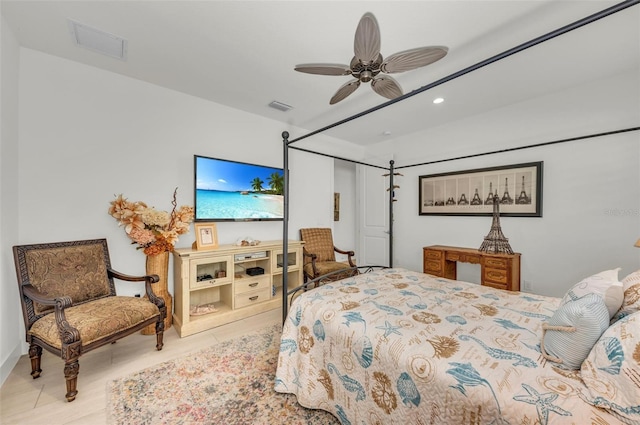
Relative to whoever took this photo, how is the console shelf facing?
facing the viewer and to the right of the viewer

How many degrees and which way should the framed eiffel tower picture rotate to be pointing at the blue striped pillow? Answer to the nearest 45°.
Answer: approximately 45° to its left

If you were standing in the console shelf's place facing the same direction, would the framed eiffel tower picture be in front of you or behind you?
in front

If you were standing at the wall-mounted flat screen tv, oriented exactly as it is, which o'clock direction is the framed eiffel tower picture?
The framed eiffel tower picture is roughly at 11 o'clock from the wall-mounted flat screen tv.

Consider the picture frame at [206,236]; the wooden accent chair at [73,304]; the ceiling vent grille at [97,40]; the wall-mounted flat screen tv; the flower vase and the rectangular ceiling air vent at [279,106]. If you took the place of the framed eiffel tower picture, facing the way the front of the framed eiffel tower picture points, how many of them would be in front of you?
6

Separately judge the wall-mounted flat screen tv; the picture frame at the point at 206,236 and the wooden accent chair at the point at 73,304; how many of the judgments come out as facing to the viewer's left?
0

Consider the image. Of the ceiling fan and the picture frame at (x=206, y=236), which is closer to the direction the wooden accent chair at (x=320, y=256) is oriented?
the ceiling fan

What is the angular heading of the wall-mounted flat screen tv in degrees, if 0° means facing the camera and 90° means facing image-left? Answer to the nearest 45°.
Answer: approximately 315°

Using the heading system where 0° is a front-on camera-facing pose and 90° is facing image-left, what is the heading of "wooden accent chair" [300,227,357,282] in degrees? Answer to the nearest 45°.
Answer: approximately 315°

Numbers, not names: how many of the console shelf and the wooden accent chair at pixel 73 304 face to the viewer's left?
0

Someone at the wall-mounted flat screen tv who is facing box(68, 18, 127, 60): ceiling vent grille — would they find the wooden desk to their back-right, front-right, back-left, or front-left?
back-left

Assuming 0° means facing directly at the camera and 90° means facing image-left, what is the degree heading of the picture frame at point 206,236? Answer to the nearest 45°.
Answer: approximately 315°

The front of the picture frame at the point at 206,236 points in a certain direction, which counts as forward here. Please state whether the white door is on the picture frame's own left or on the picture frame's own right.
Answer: on the picture frame's own left

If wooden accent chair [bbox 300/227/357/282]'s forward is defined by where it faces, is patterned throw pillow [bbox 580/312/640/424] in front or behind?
in front

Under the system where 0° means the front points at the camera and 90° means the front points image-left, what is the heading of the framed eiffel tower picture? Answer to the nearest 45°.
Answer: approximately 45°
